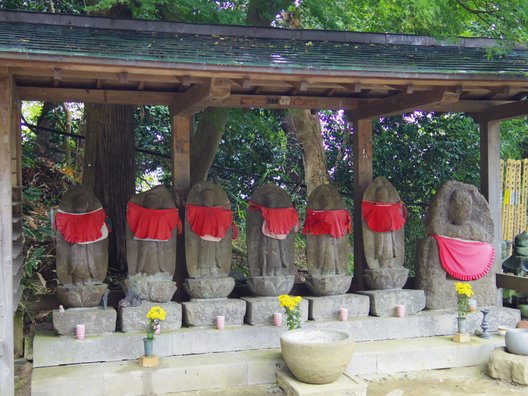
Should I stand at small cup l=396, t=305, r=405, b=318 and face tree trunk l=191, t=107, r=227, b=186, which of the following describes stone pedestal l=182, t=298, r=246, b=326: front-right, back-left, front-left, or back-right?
front-left

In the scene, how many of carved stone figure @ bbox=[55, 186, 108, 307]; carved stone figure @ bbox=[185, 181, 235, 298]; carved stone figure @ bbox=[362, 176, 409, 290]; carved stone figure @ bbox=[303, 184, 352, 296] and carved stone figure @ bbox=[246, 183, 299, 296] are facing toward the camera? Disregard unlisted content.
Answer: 5

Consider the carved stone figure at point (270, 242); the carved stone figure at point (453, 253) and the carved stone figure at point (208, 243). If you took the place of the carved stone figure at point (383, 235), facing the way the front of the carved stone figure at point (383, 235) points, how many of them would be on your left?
1

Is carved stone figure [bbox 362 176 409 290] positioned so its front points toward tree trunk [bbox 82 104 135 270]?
no

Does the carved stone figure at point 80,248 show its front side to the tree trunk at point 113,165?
no

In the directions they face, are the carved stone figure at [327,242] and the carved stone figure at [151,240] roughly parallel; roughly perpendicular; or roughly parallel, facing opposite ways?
roughly parallel

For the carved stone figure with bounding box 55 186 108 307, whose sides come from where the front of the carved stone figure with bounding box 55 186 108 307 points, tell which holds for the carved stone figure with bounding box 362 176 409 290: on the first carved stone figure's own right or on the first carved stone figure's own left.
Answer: on the first carved stone figure's own left

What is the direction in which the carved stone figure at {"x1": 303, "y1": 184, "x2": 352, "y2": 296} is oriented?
toward the camera

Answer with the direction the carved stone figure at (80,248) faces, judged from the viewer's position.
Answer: facing the viewer

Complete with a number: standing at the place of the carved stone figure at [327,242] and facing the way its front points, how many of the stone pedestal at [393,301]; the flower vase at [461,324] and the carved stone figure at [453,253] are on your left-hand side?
3

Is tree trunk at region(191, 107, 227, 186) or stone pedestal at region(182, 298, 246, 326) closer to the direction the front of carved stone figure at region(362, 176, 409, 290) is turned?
the stone pedestal

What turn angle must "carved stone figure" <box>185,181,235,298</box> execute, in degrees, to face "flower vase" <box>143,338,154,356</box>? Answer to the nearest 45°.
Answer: approximately 45° to its right

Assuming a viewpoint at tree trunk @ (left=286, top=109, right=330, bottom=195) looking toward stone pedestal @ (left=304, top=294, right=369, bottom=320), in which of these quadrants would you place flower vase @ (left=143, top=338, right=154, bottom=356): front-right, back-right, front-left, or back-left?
front-right

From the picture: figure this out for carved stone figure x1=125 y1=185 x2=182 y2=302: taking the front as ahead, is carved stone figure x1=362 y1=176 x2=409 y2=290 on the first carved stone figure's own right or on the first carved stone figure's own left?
on the first carved stone figure's own left

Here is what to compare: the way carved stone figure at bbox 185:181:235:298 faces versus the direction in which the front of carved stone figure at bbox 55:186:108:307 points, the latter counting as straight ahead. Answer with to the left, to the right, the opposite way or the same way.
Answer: the same way

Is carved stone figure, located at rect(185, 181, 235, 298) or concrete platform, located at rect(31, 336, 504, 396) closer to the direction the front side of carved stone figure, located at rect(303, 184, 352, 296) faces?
the concrete platform

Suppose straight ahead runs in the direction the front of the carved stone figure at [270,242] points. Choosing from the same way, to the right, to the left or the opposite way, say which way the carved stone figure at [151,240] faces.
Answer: the same way

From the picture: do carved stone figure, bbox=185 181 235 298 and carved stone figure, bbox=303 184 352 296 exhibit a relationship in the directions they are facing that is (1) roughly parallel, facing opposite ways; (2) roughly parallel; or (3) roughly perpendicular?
roughly parallel

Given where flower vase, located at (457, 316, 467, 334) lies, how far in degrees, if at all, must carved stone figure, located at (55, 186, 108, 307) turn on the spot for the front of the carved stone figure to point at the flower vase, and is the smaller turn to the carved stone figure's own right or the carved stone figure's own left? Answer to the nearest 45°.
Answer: approximately 90° to the carved stone figure's own left

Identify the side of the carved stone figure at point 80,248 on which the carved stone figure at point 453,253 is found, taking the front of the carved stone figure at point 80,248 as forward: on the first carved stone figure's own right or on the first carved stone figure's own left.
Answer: on the first carved stone figure's own left

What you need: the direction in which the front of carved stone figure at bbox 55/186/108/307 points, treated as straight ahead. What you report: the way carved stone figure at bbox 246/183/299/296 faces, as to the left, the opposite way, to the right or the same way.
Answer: the same way

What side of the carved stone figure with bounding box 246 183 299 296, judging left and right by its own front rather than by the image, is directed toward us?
front

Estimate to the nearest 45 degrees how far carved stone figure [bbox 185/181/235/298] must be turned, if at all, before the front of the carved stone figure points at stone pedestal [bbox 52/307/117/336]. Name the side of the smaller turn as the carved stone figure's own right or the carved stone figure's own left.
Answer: approximately 45° to the carved stone figure's own right
